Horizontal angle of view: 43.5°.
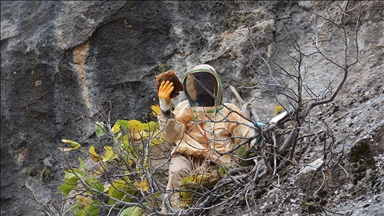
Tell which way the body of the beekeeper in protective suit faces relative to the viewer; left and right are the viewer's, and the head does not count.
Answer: facing the viewer
